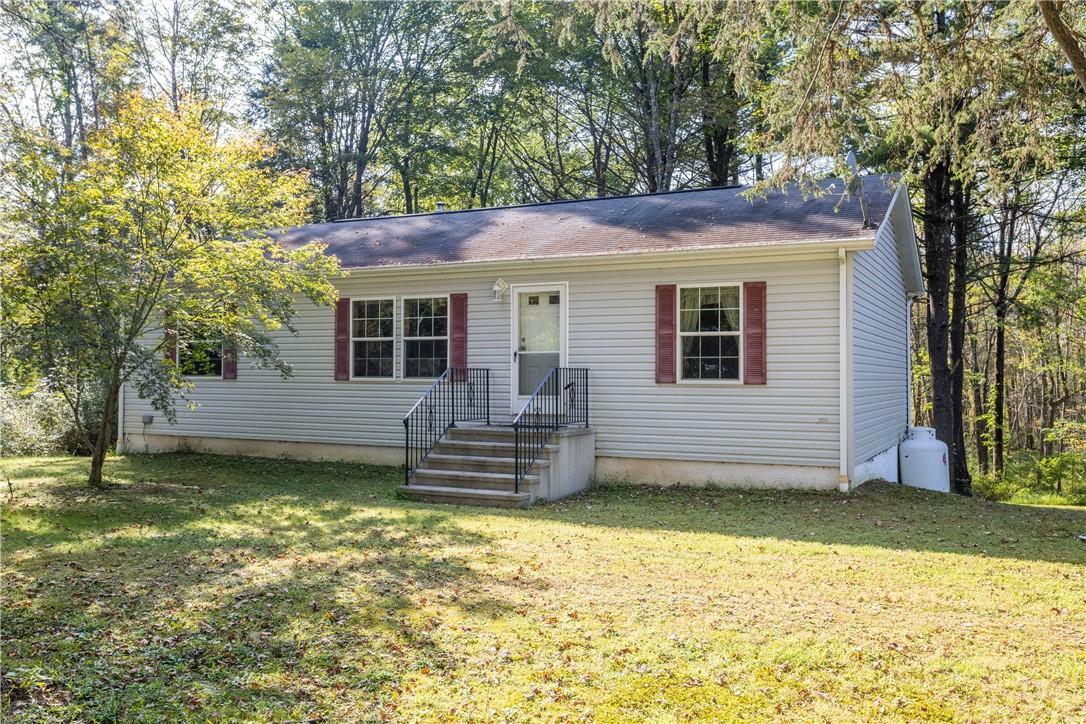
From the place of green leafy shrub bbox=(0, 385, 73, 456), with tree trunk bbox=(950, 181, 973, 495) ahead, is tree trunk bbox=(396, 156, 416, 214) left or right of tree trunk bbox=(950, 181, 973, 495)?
left

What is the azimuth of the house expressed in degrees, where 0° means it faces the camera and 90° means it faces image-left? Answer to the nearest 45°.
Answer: approximately 45°

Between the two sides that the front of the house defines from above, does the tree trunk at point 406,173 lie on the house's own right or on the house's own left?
on the house's own right

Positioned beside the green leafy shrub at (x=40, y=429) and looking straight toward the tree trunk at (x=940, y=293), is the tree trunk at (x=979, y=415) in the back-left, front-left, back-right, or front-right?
front-left

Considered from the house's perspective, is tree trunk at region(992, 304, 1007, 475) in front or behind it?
behind

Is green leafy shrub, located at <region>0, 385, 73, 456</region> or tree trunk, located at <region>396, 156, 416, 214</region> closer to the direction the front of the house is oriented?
the green leafy shrub

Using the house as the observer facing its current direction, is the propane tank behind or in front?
behind

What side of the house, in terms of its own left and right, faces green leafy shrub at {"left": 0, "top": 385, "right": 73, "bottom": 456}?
right
